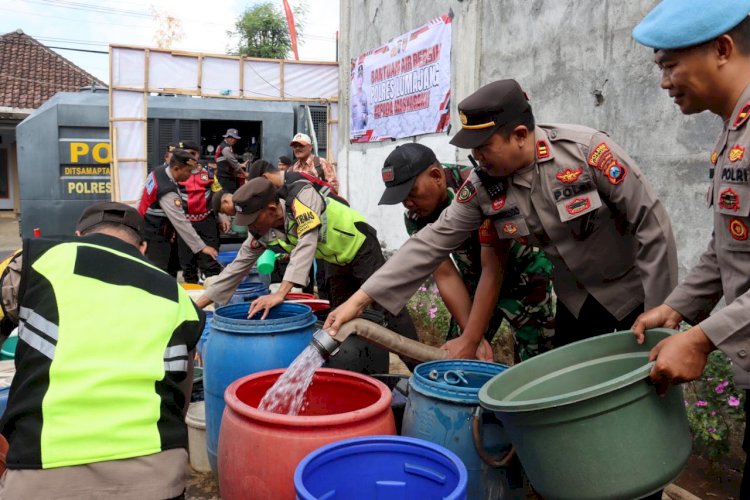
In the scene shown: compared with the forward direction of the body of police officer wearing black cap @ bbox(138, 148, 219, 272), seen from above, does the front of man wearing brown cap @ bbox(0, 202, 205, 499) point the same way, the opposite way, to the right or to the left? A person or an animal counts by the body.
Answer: to the left

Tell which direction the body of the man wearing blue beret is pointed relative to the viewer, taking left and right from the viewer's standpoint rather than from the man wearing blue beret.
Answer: facing the viewer and to the left of the viewer

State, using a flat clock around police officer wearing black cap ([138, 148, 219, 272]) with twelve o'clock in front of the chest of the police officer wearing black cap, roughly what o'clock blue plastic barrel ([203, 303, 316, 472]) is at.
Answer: The blue plastic barrel is roughly at 3 o'clock from the police officer wearing black cap.

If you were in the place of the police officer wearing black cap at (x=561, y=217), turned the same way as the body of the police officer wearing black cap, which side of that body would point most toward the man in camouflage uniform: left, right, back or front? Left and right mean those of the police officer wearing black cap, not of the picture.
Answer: right

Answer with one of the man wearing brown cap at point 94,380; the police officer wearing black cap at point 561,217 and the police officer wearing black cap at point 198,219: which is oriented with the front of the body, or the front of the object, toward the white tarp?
the man wearing brown cap

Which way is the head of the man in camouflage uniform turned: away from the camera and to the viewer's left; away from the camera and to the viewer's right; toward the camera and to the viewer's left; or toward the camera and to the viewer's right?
toward the camera and to the viewer's left

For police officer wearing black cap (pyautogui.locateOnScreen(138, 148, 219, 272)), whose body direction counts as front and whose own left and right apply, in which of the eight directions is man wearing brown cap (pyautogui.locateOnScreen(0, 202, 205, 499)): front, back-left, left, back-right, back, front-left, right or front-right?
right

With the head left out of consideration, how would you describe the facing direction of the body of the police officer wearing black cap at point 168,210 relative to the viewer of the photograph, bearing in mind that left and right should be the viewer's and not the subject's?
facing to the right of the viewer

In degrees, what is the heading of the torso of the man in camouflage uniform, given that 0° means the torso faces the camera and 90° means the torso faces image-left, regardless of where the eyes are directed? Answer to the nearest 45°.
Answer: approximately 45°

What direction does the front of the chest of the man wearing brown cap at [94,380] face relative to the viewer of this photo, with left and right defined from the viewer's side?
facing away from the viewer

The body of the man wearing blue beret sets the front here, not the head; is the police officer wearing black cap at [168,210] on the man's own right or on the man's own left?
on the man's own right

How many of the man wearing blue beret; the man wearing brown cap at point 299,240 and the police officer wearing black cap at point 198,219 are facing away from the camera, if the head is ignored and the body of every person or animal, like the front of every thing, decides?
0

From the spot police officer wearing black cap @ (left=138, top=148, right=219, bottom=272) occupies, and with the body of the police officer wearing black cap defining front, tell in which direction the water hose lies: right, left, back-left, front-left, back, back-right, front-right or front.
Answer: right

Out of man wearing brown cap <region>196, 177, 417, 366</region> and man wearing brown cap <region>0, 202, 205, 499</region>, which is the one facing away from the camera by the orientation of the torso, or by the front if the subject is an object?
man wearing brown cap <region>0, 202, 205, 499</region>

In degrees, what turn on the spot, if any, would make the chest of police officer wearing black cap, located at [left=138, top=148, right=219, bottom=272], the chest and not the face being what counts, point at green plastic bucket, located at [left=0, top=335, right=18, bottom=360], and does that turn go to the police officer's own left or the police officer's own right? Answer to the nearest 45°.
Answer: approximately 90° to the police officer's own right
